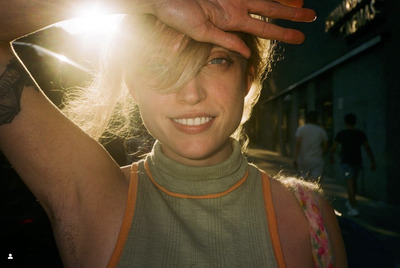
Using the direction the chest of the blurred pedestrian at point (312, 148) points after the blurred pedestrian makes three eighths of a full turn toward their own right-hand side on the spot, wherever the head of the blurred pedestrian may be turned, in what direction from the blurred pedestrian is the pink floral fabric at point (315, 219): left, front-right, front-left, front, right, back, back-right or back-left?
front-right

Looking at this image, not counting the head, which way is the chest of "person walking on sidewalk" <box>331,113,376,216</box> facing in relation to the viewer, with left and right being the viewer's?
facing away from the viewer

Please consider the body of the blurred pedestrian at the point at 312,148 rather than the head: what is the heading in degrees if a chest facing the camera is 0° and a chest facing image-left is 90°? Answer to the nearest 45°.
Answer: approximately 180°

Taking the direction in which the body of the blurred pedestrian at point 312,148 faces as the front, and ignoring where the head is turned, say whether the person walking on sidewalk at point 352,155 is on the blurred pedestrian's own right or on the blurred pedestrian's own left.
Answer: on the blurred pedestrian's own right

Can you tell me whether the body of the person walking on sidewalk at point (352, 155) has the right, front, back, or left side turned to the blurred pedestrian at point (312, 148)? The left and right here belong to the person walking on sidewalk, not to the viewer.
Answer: left

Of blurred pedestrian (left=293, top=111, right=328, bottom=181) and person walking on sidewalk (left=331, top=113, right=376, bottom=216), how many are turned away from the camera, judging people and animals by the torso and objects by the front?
2

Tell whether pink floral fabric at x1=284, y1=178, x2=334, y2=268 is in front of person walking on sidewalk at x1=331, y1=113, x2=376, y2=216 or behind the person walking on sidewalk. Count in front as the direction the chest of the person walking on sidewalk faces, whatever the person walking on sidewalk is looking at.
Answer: behind
